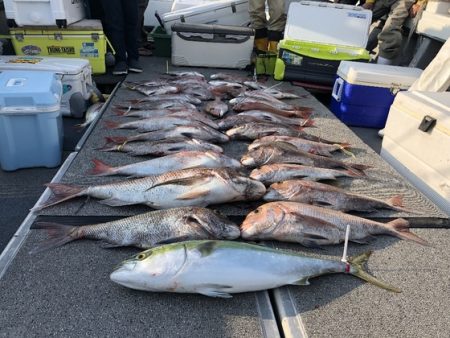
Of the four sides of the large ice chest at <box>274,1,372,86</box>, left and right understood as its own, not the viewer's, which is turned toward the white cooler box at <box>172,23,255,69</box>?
right

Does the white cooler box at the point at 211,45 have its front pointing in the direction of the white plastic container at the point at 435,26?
no

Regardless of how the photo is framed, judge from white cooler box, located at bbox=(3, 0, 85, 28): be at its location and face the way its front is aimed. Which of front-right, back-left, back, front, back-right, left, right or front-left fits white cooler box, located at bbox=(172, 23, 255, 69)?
left

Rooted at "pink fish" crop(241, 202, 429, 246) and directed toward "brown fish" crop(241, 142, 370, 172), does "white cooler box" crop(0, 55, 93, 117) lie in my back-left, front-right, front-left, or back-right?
front-left

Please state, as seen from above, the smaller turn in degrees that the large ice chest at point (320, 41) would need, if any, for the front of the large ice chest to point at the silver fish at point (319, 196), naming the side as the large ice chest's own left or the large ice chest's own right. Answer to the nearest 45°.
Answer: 0° — it already faces it

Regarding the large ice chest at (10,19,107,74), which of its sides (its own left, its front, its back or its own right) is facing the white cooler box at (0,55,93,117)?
front

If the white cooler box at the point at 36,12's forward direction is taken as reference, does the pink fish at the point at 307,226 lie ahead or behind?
ahead

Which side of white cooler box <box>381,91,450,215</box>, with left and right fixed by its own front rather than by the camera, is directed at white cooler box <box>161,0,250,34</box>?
right

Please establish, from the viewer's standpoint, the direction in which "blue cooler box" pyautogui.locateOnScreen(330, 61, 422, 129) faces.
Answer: facing the viewer

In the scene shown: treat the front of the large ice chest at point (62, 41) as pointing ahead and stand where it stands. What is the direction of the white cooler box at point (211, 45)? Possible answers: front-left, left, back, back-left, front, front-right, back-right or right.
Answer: left

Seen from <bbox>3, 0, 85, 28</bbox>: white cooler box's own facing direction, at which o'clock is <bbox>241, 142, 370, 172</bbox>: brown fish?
The brown fish is roughly at 11 o'clock from the white cooler box.

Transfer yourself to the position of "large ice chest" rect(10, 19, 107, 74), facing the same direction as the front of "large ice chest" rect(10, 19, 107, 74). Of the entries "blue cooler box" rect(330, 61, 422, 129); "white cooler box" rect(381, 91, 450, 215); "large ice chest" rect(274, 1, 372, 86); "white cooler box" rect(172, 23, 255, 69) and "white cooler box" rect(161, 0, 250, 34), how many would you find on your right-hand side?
0

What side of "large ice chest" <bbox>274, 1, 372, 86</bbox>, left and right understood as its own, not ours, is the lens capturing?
front

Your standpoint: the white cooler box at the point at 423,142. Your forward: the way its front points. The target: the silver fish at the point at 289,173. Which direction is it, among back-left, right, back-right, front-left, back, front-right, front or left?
front

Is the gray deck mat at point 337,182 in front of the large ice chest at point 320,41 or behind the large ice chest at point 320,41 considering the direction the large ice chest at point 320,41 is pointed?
in front

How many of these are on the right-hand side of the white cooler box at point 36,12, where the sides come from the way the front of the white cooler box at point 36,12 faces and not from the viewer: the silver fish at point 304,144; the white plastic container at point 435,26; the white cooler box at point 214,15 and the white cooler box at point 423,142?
0

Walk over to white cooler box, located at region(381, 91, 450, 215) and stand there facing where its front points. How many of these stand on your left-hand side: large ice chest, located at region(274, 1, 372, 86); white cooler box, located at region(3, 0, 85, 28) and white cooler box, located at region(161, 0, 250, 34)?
0

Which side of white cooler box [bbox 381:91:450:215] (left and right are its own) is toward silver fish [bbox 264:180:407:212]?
front
